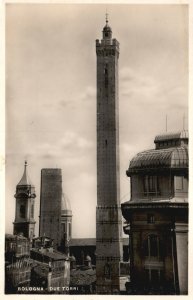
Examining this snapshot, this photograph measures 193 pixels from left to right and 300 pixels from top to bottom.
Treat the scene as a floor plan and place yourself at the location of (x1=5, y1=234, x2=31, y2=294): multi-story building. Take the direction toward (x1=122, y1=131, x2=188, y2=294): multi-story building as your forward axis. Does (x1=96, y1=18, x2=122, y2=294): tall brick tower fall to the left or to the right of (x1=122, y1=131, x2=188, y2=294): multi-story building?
left
